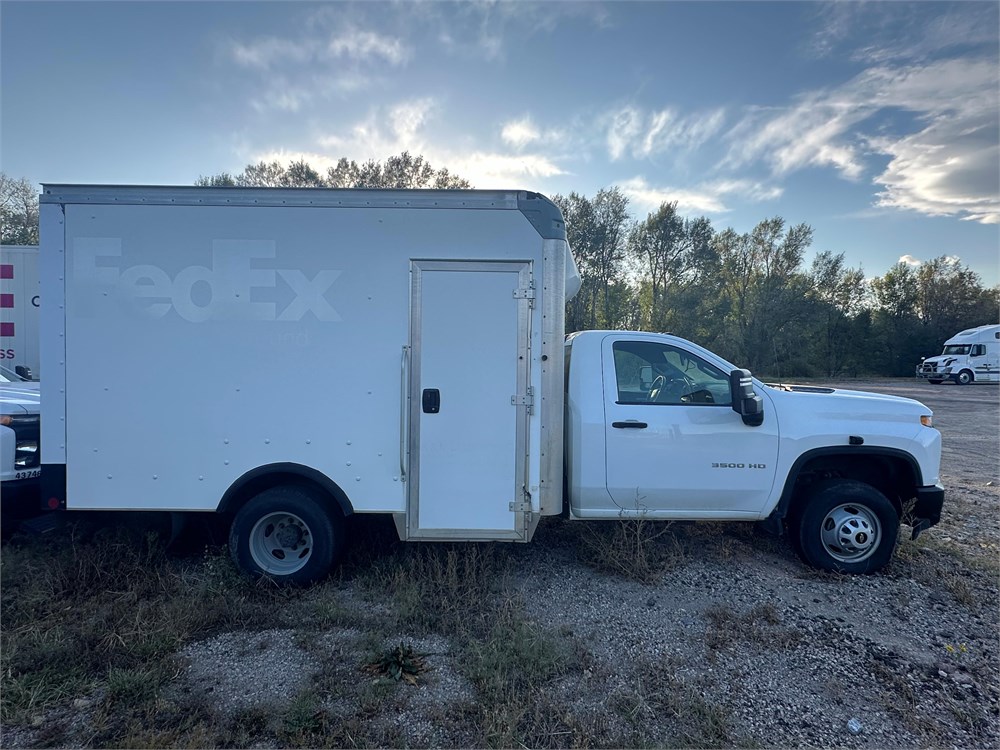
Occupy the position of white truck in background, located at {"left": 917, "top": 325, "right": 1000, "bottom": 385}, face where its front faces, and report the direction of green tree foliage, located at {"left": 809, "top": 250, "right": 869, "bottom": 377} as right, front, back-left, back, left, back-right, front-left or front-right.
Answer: right

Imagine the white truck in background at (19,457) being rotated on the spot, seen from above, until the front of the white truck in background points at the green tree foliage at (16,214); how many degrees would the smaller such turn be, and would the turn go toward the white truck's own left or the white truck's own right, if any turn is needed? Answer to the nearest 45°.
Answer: approximately 135° to the white truck's own left

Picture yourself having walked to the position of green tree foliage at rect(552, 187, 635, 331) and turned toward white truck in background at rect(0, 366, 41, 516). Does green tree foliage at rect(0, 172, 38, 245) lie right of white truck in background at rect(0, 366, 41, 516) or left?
right

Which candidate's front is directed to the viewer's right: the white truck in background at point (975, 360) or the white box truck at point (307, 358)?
the white box truck

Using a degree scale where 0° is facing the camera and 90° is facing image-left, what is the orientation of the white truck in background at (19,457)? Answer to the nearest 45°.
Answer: approximately 315°

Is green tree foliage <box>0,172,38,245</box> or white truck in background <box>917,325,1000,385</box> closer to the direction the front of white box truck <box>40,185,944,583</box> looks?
the white truck in background

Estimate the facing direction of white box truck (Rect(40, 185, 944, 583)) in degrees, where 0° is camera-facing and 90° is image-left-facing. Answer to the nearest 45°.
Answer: approximately 270°

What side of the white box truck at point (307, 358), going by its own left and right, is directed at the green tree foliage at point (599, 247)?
left

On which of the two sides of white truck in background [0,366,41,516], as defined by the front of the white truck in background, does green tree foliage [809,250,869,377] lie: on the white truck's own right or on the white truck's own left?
on the white truck's own left

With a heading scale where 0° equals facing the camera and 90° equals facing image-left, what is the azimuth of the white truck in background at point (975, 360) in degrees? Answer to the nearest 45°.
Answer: approximately 45°

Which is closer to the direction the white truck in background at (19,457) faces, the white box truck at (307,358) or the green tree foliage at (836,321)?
the white box truck

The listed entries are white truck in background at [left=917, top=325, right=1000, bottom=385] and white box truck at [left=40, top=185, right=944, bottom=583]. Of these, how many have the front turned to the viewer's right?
1
